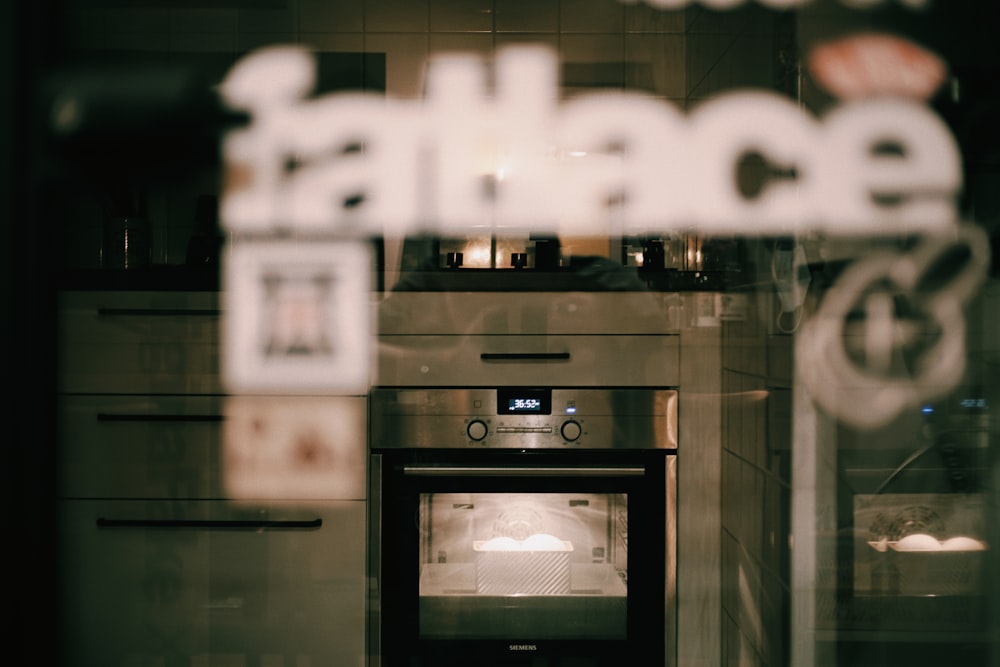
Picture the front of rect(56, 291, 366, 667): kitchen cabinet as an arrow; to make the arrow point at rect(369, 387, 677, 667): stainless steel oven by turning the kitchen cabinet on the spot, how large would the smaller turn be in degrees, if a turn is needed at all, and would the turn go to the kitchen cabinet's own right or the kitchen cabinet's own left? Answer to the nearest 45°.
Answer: approximately 90° to the kitchen cabinet's own left

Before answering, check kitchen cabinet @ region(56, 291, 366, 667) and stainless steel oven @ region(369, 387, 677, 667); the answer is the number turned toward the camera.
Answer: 2

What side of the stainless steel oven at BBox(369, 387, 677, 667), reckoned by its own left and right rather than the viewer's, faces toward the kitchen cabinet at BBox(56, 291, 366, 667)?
right

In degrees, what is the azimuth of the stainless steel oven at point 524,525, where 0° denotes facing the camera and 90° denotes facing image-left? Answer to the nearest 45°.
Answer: approximately 0°

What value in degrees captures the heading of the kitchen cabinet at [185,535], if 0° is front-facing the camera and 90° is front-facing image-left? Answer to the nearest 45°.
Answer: approximately 0°
